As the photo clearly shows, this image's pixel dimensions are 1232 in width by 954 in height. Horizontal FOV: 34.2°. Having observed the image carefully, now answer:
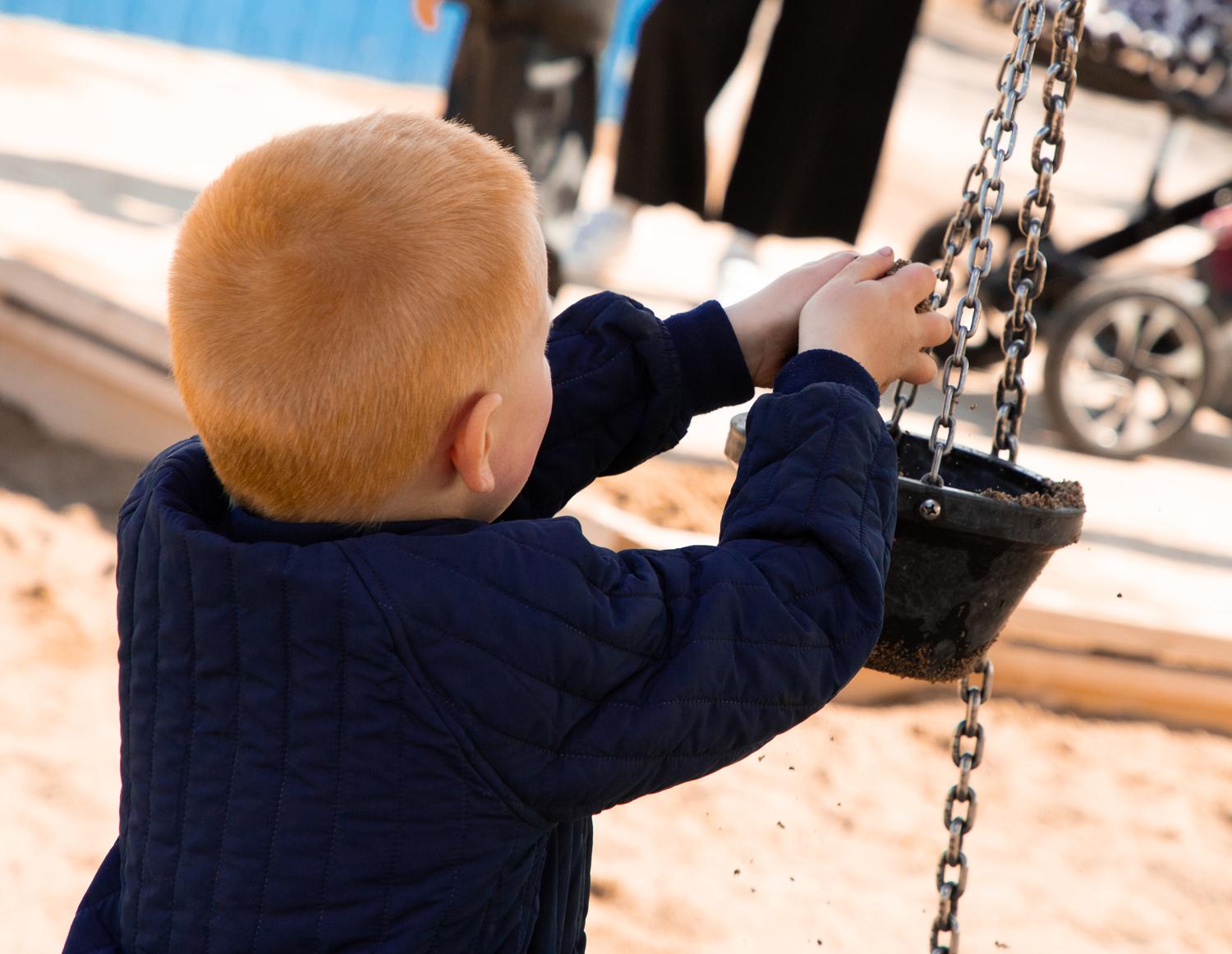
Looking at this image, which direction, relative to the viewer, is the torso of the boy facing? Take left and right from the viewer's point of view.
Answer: facing away from the viewer and to the right of the viewer

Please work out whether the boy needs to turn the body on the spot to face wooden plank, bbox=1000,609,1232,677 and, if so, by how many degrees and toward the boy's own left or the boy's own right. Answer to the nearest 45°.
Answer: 0° — they already face it

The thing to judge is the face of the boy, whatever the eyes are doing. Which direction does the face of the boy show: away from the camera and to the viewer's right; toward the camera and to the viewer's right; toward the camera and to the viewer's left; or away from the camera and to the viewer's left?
away from the camera and to the viewer's right

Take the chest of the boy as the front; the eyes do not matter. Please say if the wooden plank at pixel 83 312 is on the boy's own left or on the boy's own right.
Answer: on the boy's own left
